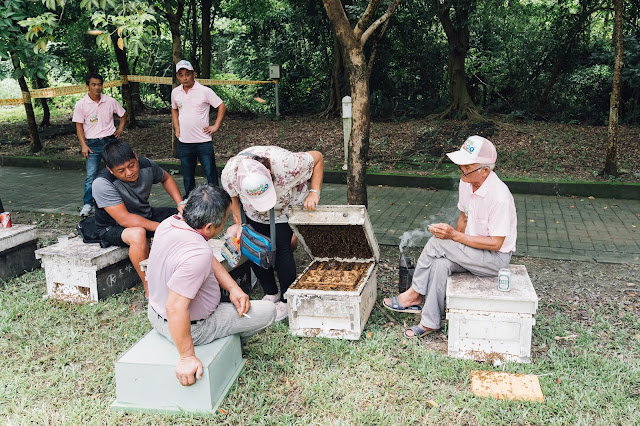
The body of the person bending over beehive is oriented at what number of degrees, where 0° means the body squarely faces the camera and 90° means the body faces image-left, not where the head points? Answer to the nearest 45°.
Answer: approximately 0°

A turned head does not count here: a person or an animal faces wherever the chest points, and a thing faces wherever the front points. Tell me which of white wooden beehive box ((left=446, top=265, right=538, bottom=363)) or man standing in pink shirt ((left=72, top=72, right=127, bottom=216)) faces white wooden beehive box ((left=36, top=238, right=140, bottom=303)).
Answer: the man standing in pink shirt

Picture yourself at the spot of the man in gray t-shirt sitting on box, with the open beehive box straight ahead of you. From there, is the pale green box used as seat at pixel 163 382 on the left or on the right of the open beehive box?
right

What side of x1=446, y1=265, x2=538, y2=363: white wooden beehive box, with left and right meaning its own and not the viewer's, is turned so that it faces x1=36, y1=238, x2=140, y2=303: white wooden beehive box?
right

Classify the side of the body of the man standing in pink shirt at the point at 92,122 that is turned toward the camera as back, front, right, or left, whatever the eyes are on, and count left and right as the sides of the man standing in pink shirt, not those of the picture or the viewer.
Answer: front

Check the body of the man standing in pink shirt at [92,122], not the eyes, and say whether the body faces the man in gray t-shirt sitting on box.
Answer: yes

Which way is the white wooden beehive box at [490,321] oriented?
toward the camera

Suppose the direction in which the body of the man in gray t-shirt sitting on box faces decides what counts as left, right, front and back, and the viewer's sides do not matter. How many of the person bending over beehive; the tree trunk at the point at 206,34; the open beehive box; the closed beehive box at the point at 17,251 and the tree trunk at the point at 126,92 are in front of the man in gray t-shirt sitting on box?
2

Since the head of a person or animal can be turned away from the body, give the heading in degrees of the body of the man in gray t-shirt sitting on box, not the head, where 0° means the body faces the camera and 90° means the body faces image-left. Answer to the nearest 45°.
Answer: approximately 315°

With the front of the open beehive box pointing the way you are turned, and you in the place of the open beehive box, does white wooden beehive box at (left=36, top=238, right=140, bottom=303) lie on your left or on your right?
on your right

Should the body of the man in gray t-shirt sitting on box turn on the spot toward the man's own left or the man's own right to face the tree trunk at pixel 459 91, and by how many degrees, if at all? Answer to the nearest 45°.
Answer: approximately 90° to the man's own left

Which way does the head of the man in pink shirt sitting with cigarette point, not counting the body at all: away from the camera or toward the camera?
away from the camera

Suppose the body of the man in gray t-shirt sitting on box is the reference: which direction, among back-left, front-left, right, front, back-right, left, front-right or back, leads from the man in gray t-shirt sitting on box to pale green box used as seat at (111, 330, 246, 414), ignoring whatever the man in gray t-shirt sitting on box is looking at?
front-right

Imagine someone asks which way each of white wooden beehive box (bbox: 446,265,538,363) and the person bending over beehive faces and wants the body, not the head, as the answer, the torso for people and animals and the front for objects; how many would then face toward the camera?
2
